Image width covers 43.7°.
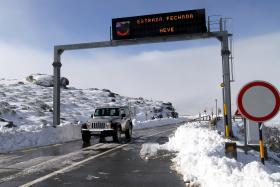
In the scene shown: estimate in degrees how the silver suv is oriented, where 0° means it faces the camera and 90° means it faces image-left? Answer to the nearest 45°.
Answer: approximately 45°

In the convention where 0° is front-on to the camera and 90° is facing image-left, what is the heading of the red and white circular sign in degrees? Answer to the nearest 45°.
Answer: approximately 0°

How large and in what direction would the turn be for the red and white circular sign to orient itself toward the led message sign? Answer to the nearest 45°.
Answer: approximately 180°
